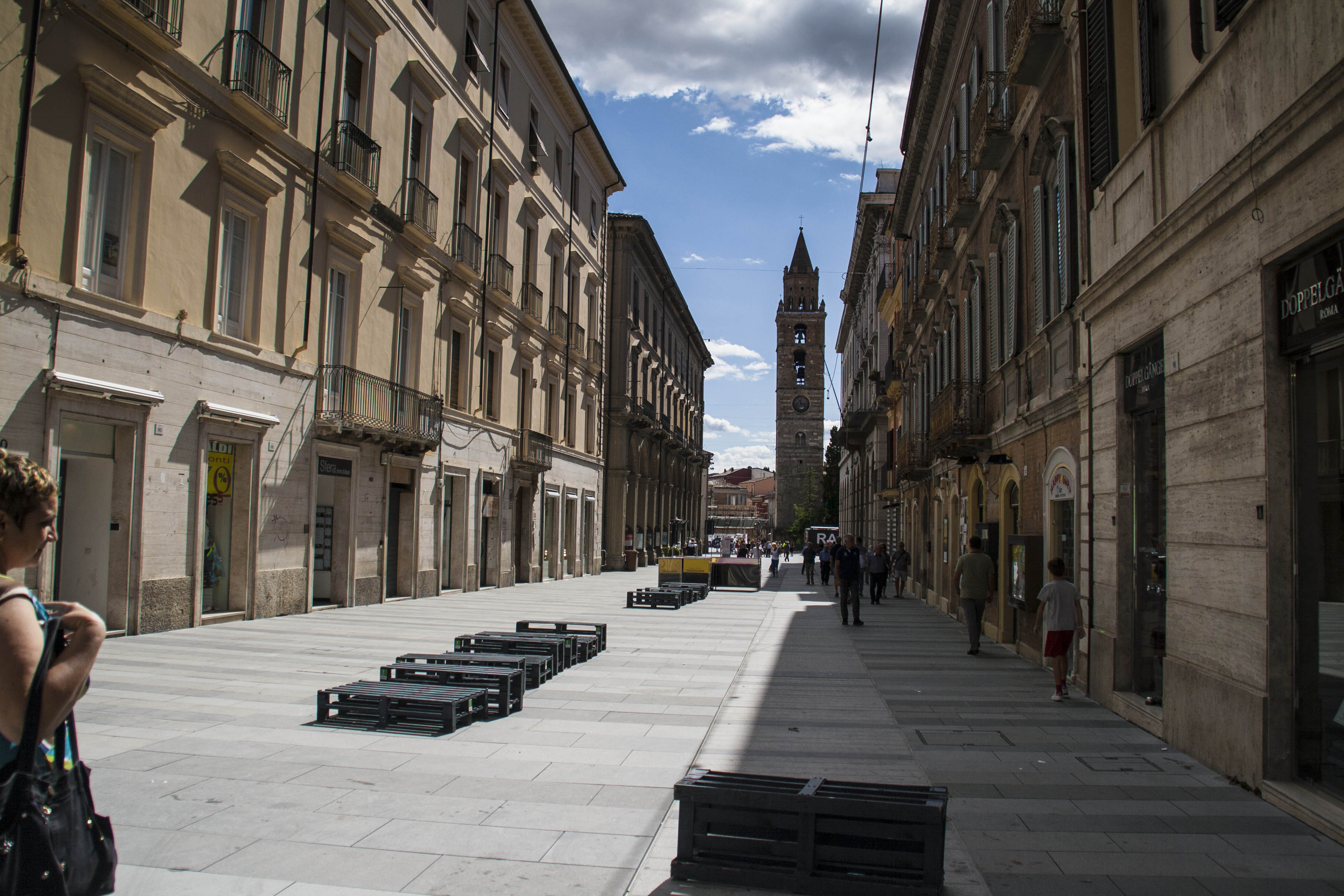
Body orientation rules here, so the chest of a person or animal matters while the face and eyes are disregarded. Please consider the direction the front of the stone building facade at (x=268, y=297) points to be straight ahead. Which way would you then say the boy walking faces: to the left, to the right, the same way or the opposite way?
to the left

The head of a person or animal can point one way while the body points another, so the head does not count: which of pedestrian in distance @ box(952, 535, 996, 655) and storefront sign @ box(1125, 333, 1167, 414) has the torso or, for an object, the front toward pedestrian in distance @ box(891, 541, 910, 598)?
pedestrian in distance @ box(952, 535, 996, 655)

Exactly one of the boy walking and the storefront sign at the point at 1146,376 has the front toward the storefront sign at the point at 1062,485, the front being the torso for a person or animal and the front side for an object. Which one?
the boy walking

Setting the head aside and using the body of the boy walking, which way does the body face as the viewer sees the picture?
away from the camera

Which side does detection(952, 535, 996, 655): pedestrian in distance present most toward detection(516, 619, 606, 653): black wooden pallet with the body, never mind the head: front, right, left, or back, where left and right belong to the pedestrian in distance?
left

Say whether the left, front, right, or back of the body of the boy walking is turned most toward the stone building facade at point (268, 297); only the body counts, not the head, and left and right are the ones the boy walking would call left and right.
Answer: left

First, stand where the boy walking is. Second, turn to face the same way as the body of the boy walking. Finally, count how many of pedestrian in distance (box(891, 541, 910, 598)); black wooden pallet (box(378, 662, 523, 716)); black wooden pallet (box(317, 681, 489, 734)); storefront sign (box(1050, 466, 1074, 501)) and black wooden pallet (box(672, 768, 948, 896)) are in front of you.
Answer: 2
